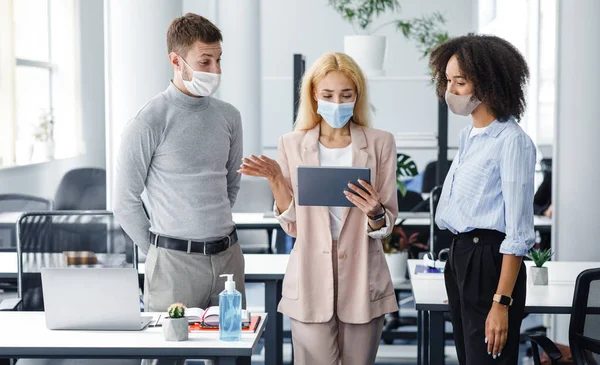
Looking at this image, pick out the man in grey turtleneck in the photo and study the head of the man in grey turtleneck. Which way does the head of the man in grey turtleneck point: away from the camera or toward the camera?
toward the camera

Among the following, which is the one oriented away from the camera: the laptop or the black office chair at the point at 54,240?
the laptop

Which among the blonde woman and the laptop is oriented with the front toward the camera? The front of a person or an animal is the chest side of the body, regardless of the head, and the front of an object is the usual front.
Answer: the blonde woman

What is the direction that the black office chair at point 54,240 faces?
toward the camera

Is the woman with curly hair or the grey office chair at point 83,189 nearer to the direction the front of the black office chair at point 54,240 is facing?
the woman with curly hair

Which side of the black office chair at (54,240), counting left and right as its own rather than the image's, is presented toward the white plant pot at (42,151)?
back

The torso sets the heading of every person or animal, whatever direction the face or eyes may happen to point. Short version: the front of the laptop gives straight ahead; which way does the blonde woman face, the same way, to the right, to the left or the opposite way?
the opposite way

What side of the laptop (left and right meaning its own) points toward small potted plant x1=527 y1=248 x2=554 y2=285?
right

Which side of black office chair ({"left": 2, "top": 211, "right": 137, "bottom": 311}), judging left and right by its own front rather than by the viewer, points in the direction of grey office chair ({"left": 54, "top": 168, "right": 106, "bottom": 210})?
back

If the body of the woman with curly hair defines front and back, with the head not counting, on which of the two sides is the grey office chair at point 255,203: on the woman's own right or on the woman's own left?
on the woman's own right

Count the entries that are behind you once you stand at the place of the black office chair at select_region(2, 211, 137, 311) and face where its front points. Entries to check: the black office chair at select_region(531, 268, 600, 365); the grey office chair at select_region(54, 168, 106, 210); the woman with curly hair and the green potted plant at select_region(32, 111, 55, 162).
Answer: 2

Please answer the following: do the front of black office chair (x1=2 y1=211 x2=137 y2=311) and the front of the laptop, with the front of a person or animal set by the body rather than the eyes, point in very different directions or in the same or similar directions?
very different directions

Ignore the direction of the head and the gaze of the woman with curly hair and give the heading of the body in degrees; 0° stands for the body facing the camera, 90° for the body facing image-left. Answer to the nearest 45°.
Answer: approximately 45°

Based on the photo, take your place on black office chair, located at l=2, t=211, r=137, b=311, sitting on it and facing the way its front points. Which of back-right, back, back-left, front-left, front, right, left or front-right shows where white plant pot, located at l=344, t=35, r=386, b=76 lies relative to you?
back-left

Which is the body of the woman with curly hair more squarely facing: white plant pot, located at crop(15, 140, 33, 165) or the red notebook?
the red notebook

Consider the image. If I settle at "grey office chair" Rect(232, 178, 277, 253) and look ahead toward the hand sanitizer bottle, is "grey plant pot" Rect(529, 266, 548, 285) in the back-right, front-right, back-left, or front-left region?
front-left
